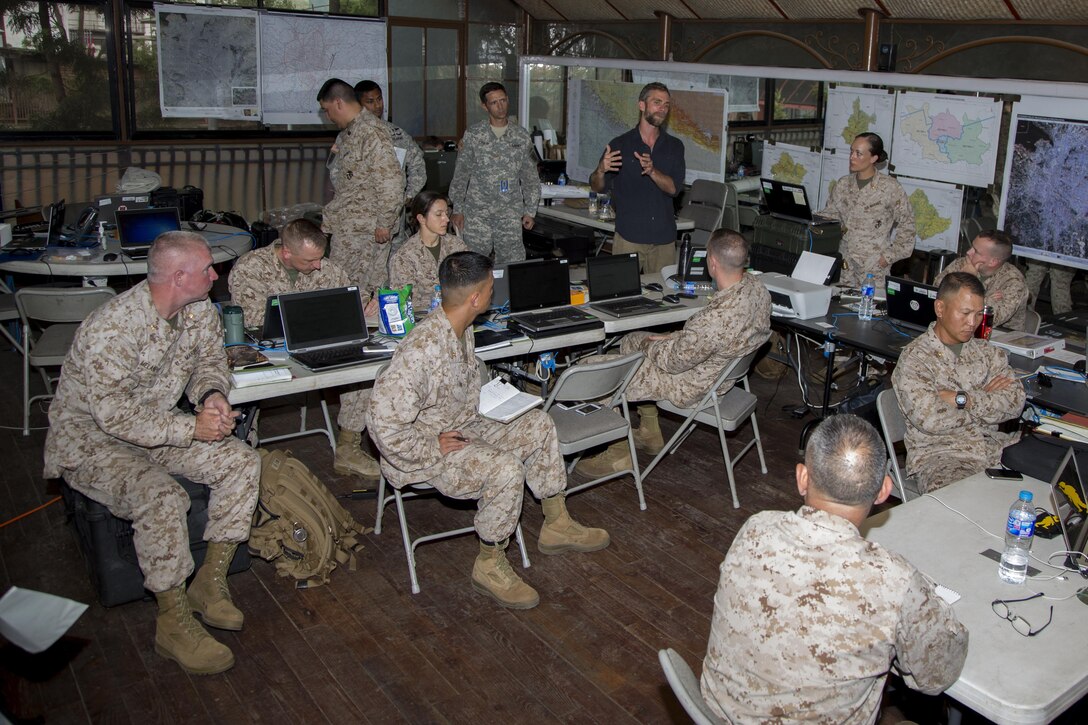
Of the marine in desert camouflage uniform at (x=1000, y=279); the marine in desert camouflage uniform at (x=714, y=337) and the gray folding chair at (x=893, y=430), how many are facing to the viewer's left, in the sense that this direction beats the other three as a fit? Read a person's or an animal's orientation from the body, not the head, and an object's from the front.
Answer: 2

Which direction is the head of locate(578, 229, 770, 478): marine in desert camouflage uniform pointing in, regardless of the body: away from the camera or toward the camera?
away from the camera

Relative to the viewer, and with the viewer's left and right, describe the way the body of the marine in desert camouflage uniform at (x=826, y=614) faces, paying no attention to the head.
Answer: facing away from the viewer

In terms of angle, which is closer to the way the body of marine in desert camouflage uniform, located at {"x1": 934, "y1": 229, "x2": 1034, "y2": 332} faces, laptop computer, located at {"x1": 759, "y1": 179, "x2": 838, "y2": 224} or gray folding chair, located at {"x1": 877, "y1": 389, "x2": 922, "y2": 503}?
the laptop computer

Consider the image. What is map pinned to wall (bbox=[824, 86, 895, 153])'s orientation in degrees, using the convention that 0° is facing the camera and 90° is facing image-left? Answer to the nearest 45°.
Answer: approximately 0°

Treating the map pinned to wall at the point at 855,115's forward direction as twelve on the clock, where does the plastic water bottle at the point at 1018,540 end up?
The plastic water bottle is roughly at 12 o'clock from the map pinned to wall.

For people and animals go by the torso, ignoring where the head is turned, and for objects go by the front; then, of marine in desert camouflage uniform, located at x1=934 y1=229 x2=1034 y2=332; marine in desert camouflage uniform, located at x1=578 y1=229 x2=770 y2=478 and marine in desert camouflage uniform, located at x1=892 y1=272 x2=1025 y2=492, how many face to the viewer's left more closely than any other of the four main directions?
2

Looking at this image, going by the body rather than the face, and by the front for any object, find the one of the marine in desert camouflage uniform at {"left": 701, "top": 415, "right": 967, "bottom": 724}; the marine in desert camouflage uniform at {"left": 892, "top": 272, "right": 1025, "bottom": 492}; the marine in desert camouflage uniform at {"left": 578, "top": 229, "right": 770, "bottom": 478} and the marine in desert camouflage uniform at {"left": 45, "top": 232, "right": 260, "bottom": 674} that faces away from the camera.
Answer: the marine in desert camouflage uniform at {"left": 701, "top": 415, "right": 967, "bottom": 724}

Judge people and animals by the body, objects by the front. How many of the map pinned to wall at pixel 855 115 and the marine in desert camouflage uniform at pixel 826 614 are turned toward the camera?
1

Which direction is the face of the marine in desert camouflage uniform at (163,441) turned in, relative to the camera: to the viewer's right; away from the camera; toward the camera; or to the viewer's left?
to the viewer's right

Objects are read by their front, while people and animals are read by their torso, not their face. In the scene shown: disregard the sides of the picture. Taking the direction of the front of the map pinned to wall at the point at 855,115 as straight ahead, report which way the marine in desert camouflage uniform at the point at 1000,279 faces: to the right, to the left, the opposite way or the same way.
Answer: to the right

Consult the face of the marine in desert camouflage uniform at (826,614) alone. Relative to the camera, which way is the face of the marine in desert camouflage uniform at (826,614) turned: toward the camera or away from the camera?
away from the camera
